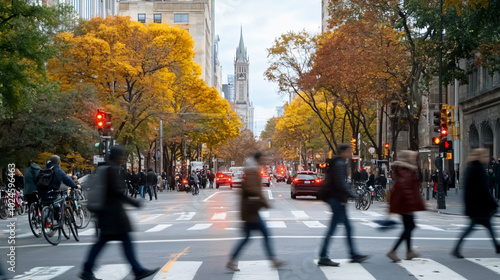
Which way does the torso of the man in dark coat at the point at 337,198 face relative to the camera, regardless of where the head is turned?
to the viewer's right

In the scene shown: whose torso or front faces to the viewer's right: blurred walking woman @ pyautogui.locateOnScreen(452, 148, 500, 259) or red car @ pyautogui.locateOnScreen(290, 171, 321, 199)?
the blurred walking woman

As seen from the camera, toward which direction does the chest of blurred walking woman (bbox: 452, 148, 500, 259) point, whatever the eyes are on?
to the viewer's right
